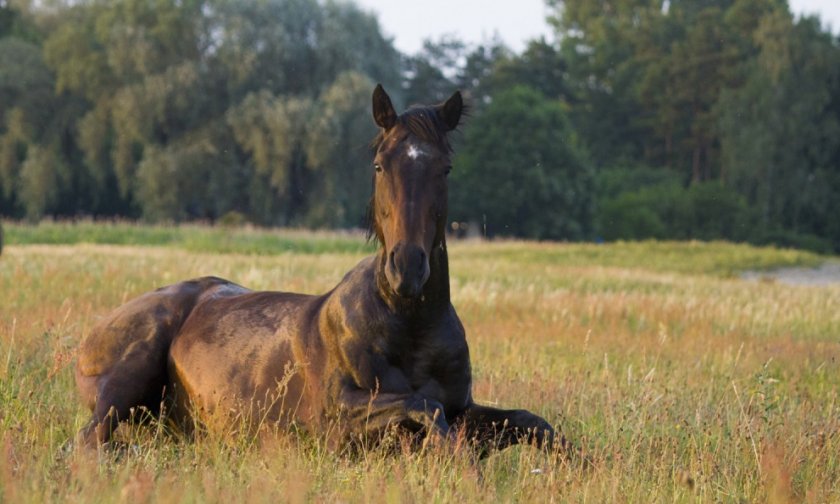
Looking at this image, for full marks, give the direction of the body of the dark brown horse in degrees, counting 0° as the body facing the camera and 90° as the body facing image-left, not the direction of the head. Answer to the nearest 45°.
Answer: approximately 315°
